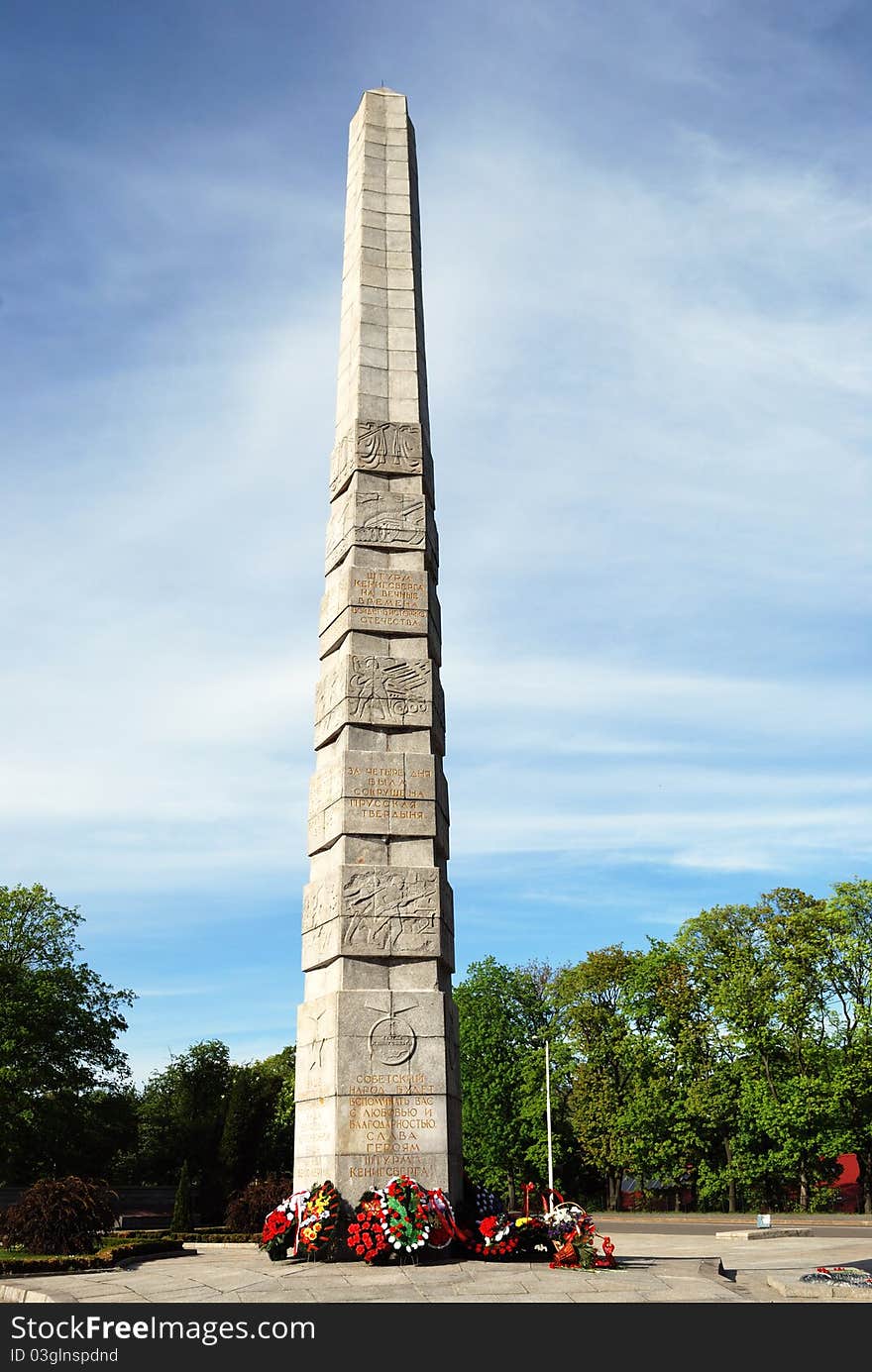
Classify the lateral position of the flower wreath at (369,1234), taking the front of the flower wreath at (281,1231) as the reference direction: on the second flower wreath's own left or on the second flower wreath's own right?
on the second flower wreath's own left

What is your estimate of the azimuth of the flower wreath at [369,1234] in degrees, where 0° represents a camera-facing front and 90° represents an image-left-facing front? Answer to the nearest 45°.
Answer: approximately 0°

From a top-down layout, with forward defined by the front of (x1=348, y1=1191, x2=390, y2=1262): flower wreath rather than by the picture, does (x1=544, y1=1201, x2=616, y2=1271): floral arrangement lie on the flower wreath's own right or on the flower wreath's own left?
on the flower wreath's own left

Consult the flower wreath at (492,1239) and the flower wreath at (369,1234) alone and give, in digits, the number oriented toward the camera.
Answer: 2

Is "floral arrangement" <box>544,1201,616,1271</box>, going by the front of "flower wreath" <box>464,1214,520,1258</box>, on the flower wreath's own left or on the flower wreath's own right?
on the flower wreath's own left

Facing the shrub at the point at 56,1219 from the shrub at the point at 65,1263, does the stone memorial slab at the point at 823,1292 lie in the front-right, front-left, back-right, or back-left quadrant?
back-right

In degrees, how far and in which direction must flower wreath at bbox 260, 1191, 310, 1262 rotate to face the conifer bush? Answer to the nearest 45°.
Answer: approximately 135° to its right

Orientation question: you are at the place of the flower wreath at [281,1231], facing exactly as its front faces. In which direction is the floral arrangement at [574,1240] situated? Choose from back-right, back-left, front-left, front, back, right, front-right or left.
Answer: back-left

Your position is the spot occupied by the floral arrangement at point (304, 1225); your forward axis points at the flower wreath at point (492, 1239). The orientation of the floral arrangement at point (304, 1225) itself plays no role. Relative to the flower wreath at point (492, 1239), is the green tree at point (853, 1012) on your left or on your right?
left

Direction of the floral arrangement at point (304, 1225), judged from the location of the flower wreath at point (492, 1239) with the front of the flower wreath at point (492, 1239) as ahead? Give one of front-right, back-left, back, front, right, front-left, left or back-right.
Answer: right

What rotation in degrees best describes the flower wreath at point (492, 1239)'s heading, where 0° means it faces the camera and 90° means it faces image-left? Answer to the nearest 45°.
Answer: approximately 0°
